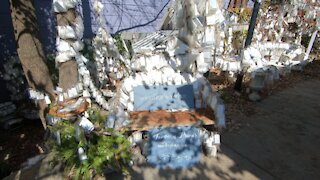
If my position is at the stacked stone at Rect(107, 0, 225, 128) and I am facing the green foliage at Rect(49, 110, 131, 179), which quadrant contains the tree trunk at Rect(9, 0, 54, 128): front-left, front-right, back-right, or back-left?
front-right

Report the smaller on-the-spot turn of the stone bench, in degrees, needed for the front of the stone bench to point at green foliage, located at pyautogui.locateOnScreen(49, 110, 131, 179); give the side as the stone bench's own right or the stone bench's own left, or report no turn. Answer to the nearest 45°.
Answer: approximately 45° to the stone bench's own right

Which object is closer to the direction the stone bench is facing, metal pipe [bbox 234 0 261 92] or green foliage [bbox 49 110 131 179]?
the green foliage

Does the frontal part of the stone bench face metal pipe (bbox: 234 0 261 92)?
no

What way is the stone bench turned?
toward the camera

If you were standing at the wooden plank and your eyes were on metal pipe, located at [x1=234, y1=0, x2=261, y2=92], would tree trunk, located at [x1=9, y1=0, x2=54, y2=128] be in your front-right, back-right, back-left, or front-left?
back-left
